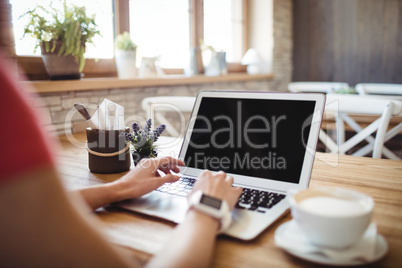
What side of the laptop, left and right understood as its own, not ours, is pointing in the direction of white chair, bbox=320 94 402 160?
back

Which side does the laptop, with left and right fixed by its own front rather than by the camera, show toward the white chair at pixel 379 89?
back

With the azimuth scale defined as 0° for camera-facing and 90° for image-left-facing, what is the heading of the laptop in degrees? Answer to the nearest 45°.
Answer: approximately 45°

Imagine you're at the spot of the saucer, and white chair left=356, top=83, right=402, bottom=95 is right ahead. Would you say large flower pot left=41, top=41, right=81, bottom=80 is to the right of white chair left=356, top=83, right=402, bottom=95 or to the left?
left
